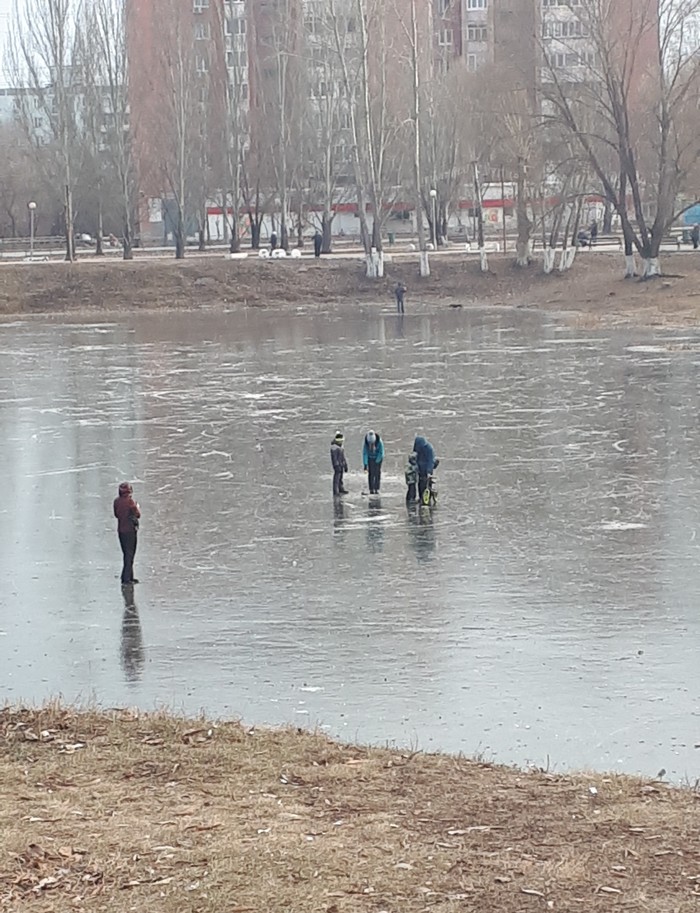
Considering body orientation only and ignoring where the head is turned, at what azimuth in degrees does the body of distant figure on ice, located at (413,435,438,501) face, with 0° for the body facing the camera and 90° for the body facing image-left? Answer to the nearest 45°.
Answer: approximately 90°

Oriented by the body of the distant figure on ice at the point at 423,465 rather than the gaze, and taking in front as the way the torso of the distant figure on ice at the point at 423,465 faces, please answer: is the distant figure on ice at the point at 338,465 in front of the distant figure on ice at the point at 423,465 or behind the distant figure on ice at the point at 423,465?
in front
